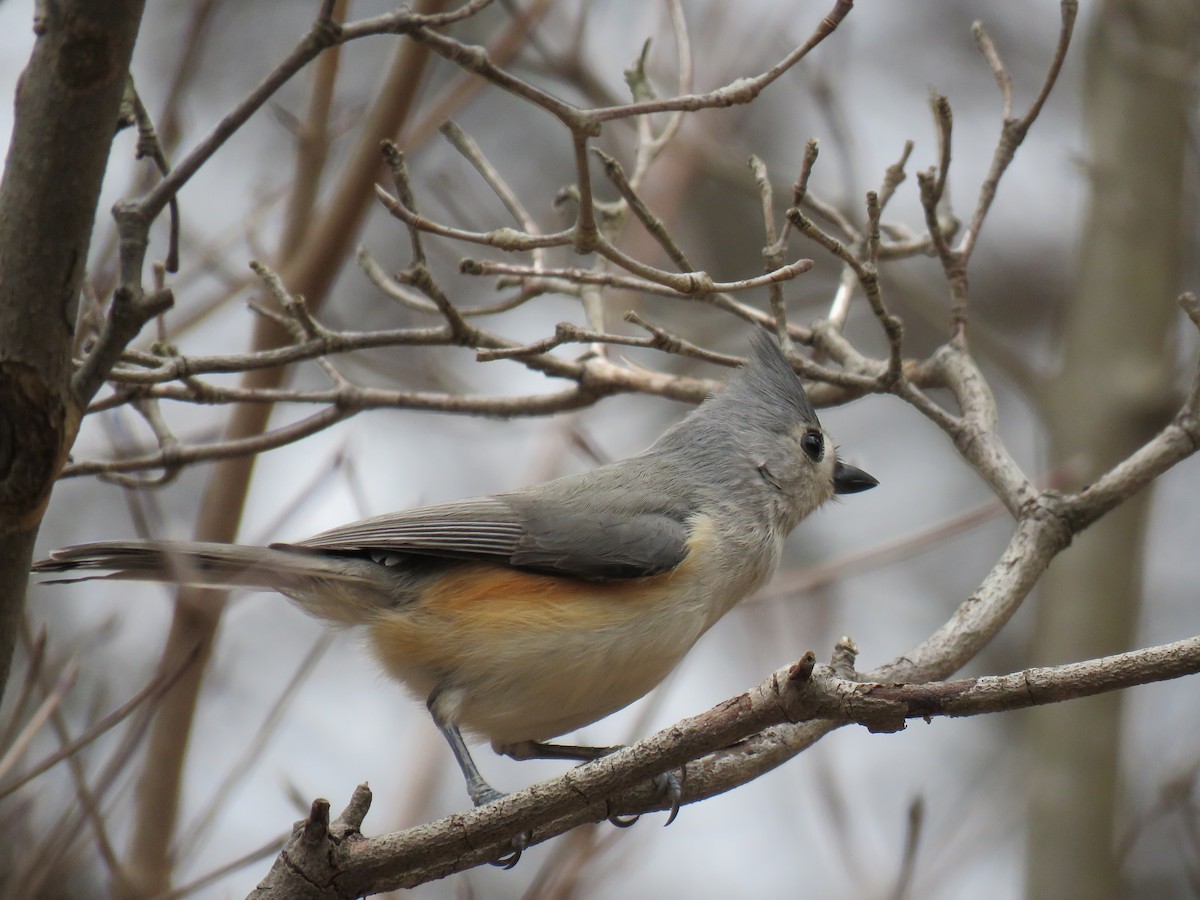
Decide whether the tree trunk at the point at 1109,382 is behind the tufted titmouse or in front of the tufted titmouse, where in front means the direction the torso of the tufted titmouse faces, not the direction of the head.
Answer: in front

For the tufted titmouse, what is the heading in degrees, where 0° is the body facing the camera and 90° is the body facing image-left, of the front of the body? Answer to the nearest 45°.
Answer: approximately 270°
